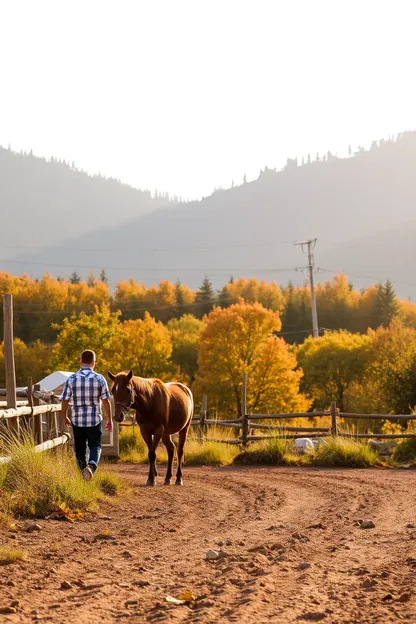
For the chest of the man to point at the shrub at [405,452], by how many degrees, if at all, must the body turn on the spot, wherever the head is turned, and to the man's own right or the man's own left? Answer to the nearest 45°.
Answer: approximately 45° to the man's own right

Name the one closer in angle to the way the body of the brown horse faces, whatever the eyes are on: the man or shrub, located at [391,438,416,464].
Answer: the man

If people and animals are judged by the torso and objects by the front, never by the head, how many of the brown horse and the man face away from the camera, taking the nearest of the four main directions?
1

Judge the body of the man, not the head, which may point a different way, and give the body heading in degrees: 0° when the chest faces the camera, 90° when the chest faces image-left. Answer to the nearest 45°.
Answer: approximately 180°

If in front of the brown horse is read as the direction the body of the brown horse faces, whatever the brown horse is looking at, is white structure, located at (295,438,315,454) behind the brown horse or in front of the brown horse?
behind

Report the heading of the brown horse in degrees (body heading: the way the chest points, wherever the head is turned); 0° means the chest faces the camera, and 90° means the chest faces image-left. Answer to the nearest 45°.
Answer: approximately 45°

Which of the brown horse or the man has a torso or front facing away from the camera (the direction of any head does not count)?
the man

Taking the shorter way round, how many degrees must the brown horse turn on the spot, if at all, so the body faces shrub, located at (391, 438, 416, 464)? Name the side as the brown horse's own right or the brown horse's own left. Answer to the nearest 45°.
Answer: approximately 180°
